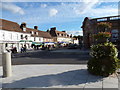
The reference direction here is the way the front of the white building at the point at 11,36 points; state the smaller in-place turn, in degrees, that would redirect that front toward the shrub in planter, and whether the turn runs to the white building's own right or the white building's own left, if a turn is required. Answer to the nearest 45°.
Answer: approximately 45° to the white building's own right

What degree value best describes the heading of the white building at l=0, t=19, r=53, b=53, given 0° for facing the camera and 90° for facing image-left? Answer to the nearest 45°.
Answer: approximately 315°
